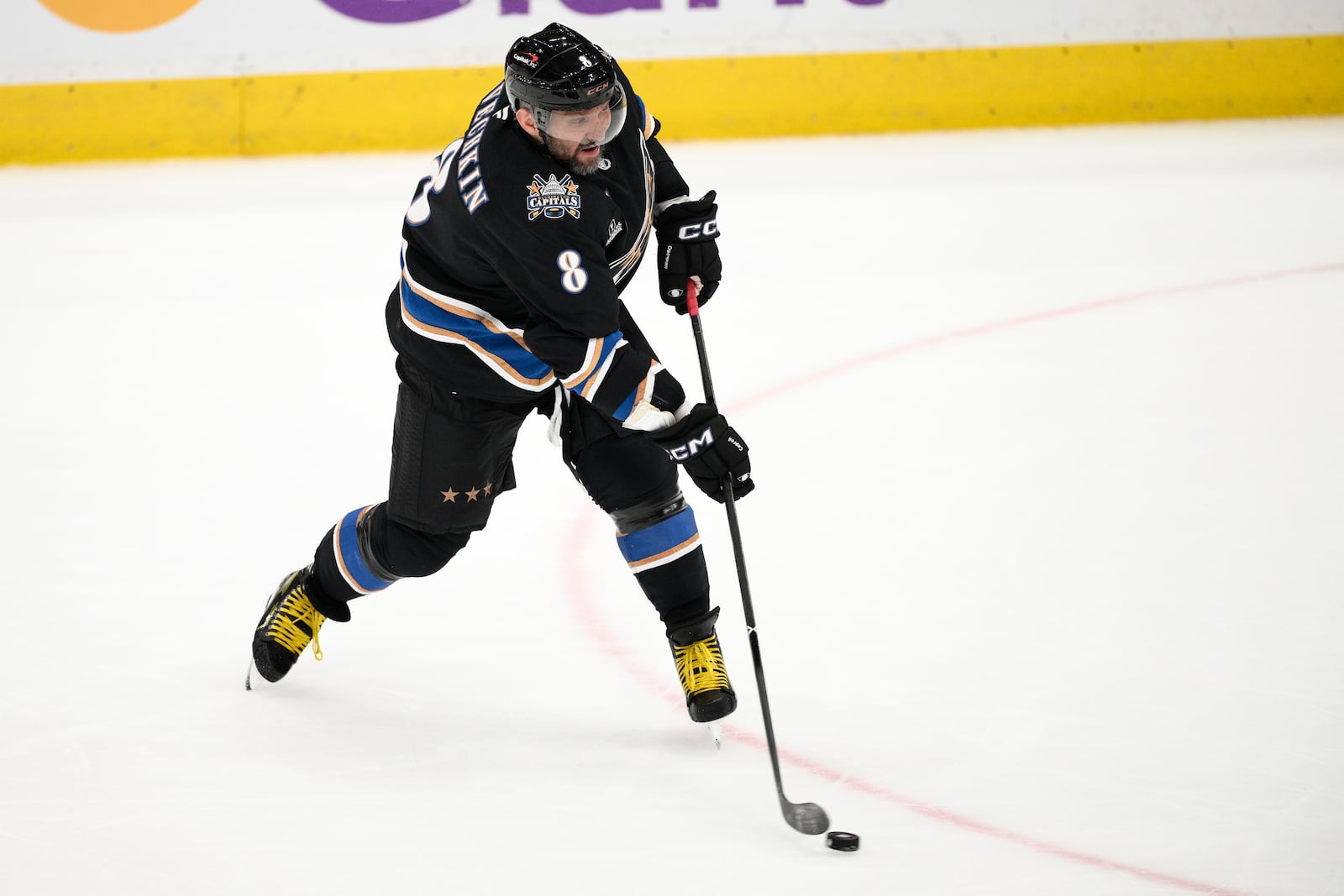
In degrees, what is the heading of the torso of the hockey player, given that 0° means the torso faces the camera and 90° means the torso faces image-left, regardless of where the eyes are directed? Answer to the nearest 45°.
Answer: approximately 315°

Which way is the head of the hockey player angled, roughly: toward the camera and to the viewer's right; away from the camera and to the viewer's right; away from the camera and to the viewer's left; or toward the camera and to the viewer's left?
toward the camera and to the viewer's right
